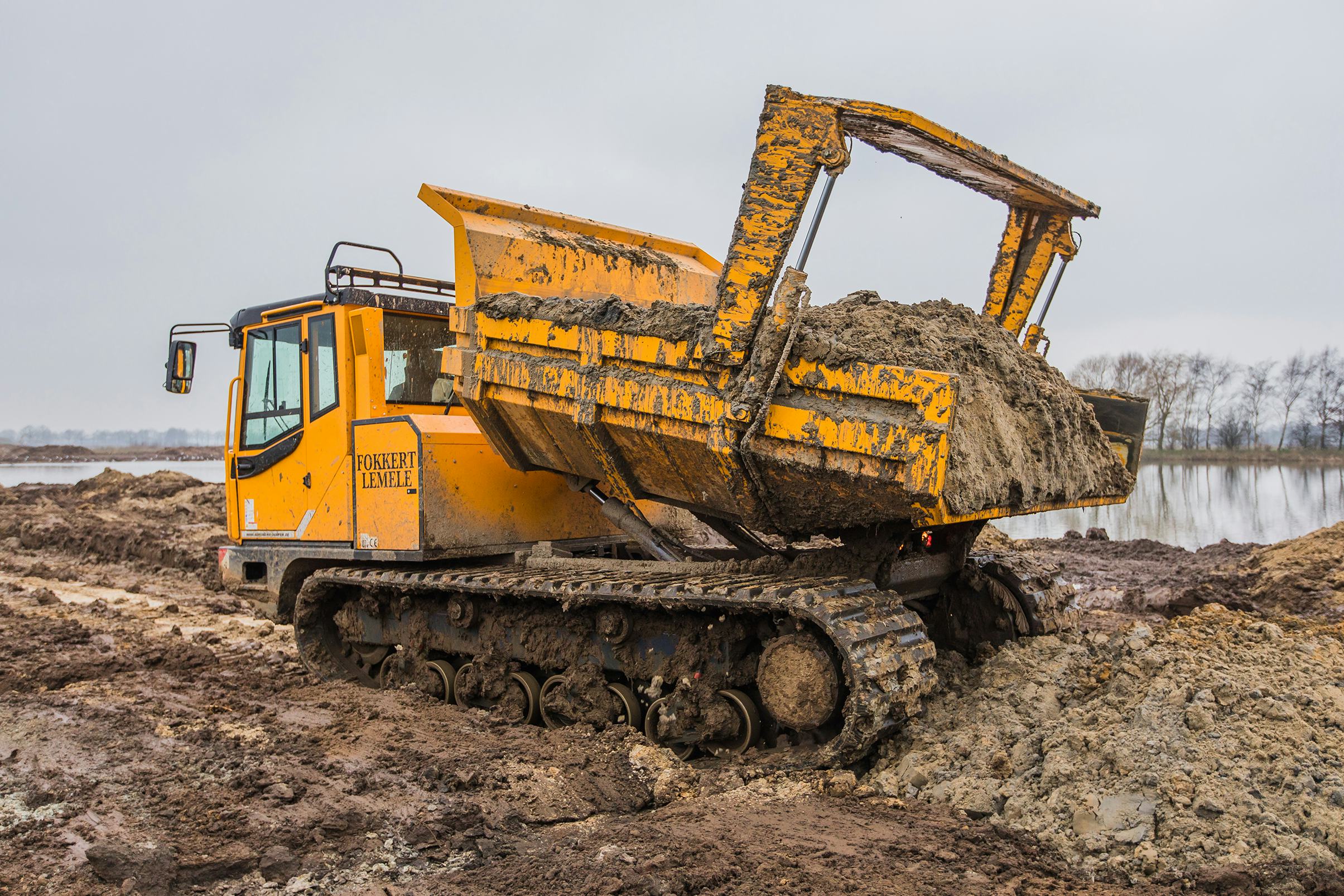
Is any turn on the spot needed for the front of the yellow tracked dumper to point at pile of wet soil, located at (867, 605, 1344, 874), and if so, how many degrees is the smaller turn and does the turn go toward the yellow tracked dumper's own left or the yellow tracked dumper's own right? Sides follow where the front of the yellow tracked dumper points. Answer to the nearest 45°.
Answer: approximately 180°

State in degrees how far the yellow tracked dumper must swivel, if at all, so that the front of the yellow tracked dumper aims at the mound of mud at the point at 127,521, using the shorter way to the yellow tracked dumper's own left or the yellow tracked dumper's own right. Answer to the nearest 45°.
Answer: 0° — it already faces it

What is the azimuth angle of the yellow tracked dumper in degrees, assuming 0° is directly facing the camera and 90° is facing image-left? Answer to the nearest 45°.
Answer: approximately 135°

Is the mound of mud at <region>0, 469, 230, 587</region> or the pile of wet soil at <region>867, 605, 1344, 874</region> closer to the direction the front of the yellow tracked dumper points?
the mound of mud
